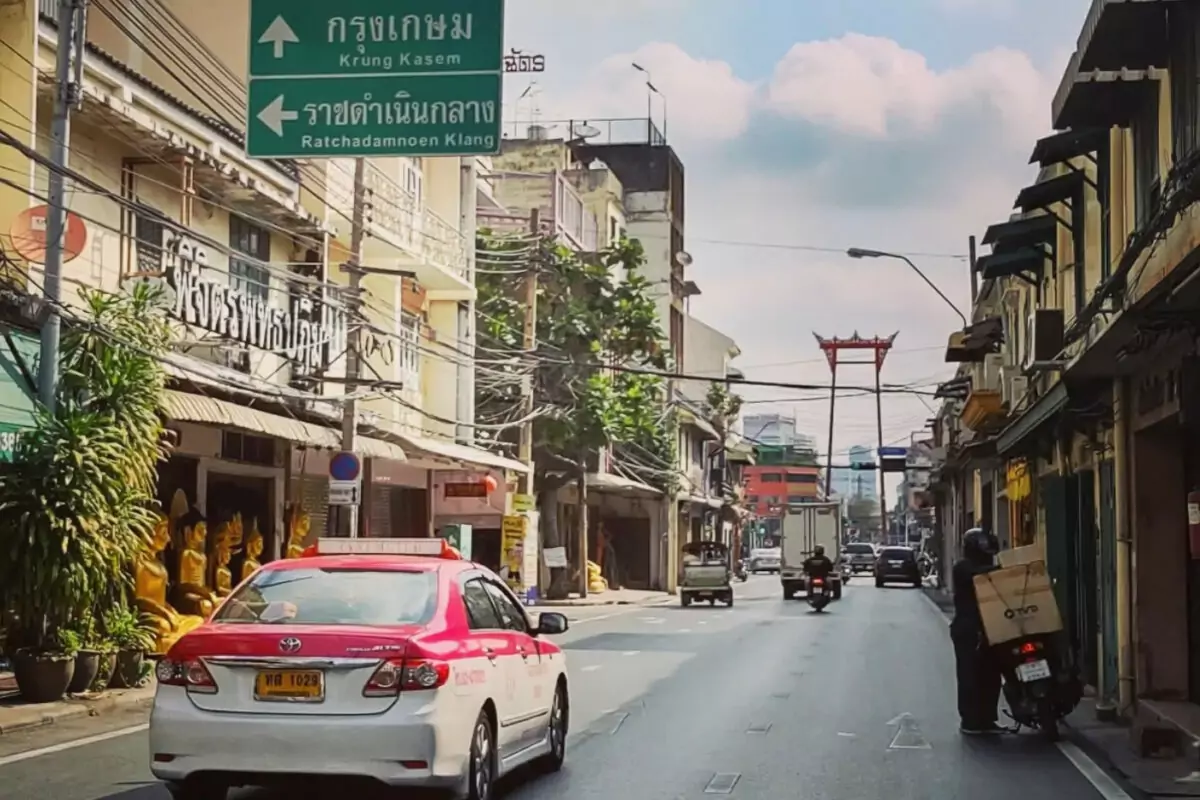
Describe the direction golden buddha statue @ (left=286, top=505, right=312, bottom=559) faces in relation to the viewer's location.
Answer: facing the viewer and to the right of the viewer

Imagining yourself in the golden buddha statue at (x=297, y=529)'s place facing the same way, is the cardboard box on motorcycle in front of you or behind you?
in front

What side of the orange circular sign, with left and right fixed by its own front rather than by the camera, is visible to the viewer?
front

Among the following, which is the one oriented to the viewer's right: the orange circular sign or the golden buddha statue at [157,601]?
the golden buddha statue

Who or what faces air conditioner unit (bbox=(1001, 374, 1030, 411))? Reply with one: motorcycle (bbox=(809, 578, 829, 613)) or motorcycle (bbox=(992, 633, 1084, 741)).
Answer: motorcycle (bbox=(992, 633, 1084, 741))

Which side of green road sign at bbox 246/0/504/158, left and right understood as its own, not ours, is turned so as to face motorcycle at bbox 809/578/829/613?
back

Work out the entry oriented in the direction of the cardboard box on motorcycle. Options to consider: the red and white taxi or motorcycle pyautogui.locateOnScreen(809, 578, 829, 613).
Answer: the red and white taxi

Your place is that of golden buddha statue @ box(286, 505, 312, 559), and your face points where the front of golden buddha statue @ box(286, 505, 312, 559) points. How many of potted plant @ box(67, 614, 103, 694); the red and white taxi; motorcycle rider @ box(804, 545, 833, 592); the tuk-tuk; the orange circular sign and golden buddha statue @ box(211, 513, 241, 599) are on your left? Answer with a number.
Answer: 2

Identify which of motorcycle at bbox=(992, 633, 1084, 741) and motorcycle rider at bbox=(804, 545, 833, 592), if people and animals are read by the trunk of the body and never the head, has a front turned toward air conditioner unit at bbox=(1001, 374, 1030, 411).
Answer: the motorcycle
